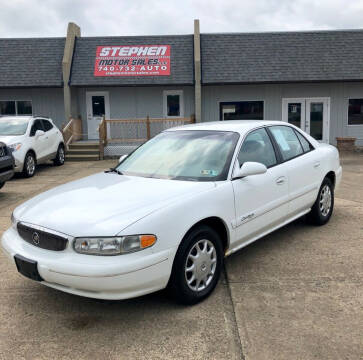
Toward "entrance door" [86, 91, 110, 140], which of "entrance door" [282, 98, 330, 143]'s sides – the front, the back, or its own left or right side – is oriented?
right

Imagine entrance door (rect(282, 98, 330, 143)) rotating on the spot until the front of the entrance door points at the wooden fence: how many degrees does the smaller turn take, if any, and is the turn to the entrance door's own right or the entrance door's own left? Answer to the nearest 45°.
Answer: approximately 45° to the entrance door's own right

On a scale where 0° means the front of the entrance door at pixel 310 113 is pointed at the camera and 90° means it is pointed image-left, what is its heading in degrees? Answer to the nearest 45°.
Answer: approximately 0°

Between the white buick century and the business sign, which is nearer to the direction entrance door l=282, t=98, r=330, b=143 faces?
the white buick century

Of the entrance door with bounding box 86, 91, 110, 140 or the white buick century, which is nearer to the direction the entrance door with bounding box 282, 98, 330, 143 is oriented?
the white buick century

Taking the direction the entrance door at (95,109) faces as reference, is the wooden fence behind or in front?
in front

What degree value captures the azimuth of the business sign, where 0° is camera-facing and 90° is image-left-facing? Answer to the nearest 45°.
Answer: approximately 0°
